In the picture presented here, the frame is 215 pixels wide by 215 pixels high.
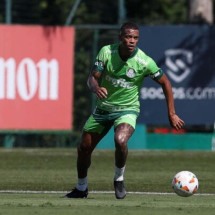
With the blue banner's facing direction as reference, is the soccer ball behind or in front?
in front

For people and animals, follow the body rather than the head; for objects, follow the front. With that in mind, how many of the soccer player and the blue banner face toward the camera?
2

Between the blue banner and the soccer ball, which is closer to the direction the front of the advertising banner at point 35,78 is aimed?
the soccer ball

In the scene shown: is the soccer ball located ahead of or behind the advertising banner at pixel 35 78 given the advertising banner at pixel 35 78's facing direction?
ahead

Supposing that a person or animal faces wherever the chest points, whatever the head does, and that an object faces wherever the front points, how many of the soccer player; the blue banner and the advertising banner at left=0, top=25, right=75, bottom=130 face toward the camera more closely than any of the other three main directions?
3

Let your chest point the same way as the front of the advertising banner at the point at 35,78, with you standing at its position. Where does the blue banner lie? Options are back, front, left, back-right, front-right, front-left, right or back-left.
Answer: left

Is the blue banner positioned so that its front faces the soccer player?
yes

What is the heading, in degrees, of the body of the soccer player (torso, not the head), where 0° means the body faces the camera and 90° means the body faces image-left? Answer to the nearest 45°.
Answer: approximately 0°

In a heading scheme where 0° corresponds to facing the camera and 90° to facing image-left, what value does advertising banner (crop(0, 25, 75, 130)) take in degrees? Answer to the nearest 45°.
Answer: approximately 0°

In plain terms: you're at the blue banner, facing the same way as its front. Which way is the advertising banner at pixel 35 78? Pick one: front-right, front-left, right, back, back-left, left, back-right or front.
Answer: right
